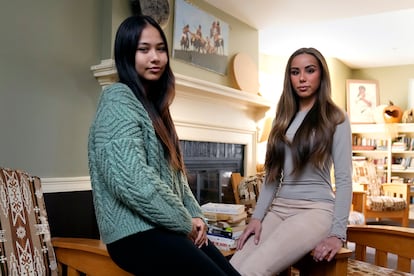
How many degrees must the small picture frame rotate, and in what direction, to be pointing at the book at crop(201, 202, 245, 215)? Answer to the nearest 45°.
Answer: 0° — it already faces it

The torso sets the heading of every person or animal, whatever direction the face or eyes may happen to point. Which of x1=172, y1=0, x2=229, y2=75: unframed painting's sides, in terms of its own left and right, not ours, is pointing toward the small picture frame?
left

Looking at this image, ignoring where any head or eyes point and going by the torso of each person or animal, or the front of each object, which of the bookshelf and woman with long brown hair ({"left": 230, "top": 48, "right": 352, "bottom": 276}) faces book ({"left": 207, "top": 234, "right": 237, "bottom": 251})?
the bookshelf

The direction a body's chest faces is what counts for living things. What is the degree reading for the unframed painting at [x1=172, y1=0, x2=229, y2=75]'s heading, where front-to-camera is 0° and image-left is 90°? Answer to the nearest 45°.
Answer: approximately 315°

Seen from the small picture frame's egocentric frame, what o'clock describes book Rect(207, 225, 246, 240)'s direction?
The book is roughly at 12 o'clock from the small picture frame.

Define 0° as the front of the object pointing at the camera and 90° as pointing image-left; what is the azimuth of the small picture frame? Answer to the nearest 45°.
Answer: approximately 0°

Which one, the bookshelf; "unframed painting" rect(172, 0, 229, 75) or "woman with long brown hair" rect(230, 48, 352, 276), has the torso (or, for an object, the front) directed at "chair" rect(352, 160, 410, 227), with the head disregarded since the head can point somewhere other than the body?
the bookshelf
